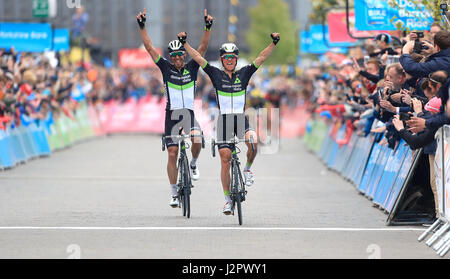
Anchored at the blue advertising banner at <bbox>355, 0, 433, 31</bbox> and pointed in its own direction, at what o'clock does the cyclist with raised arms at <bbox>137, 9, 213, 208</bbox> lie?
The cyclist with raised arms is roughly at 1 o'clock from the blue advertising banner.

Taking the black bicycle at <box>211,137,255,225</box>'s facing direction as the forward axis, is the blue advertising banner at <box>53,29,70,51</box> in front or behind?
behind

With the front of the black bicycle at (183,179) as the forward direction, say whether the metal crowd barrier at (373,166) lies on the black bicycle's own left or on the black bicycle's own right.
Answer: on the black bicycle's own left

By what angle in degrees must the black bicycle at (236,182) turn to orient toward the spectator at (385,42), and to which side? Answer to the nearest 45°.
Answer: approximately 135° to its left

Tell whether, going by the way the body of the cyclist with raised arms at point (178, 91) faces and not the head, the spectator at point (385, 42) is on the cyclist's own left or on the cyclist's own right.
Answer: on the cyclist's own left

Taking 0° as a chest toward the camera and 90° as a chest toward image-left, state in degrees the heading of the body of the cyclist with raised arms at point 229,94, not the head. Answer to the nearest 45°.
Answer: approximately 0°

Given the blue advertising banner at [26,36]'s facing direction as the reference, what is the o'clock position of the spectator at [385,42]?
The spectator is roughly at 11 o'clock from the blue advertising banner.
